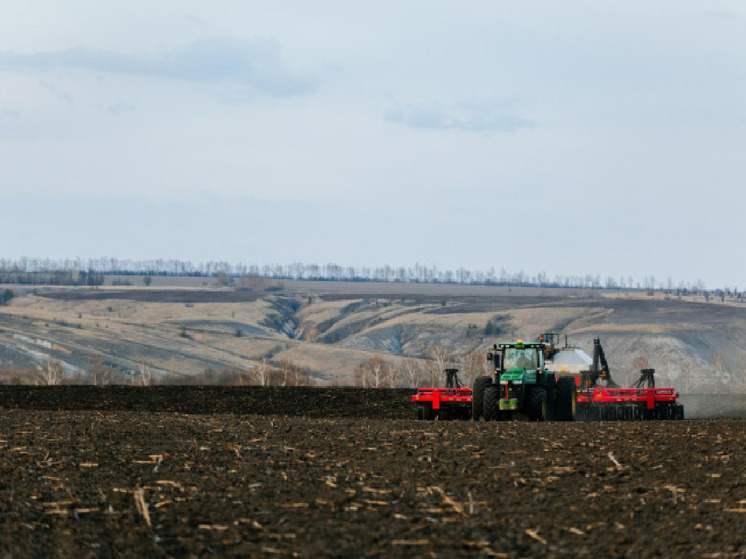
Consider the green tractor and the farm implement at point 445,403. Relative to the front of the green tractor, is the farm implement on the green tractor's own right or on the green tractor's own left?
on the green tractor's own right

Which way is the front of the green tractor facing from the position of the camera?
facing the viewer

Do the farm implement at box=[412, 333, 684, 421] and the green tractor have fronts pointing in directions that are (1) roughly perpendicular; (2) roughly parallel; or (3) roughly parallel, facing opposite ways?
roughly parallel
